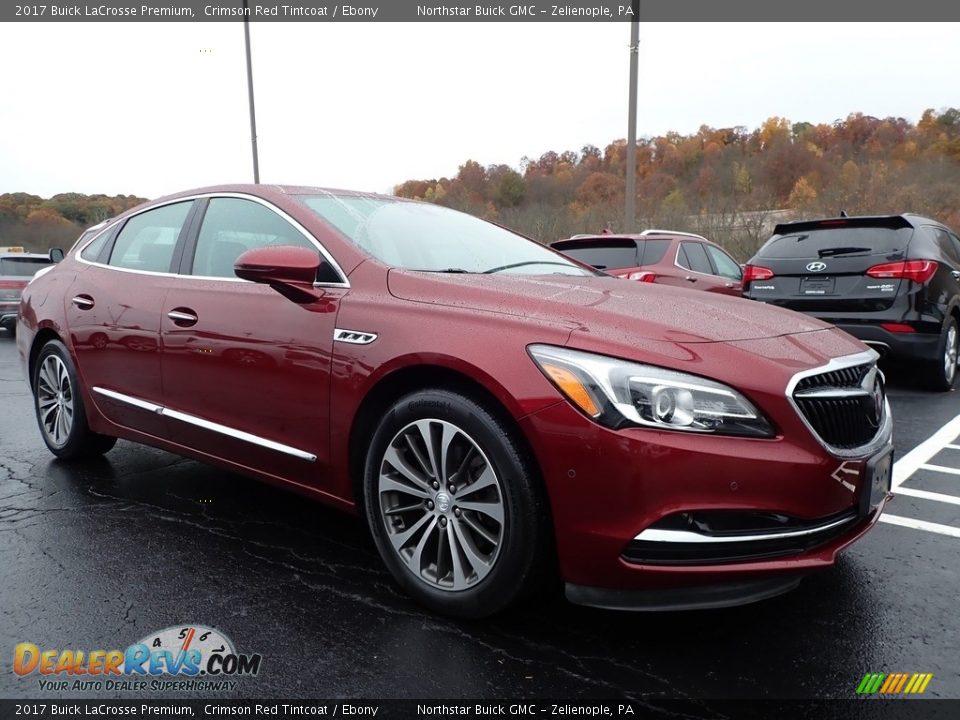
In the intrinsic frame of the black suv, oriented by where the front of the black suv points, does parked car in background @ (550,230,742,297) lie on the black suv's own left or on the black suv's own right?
on the black suv's own left

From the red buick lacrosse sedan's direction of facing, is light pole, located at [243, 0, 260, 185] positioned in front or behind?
behind

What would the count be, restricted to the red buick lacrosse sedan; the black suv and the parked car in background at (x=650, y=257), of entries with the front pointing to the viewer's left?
0

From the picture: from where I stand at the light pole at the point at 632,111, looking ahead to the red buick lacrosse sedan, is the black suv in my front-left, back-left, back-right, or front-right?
front-left

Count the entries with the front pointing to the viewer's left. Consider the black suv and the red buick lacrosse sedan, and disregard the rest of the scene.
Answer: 0

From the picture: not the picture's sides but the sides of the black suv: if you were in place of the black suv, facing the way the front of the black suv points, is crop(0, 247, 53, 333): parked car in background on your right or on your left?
on your left

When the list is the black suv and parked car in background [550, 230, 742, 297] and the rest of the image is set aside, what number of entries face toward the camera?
0

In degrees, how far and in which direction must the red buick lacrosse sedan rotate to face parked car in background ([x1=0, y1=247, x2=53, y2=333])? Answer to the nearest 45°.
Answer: approximately 180°

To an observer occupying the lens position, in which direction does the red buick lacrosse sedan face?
facing the viewer and to the right of the viewer

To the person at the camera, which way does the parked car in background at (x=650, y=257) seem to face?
facing away from the viewer and to the right of the viewer

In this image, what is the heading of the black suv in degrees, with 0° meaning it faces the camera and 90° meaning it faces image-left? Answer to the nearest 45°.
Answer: approximately 225°

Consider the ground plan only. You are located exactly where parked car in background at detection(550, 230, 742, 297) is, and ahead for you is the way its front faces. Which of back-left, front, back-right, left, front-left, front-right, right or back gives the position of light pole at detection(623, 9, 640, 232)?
front-left
